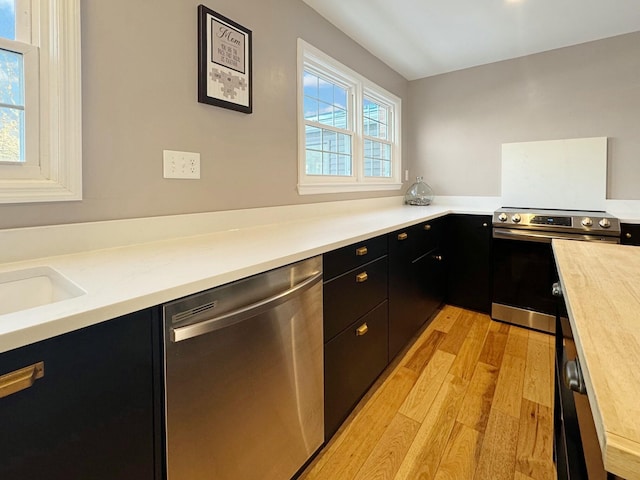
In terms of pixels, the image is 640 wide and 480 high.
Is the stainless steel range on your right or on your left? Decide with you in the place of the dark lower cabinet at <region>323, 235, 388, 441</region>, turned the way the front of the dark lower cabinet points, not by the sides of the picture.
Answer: on your left

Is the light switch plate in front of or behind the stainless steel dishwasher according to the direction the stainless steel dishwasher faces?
behind

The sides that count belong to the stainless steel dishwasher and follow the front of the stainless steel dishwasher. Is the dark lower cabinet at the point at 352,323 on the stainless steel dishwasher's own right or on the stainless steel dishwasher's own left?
on the stainless steel dishwasher's own left

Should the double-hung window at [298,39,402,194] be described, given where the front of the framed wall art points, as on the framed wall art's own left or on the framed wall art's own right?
on the framed wall art's own left

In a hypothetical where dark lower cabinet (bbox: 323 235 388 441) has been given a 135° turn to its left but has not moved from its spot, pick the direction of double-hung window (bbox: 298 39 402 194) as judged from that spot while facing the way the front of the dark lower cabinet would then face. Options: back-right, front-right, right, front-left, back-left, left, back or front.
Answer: front

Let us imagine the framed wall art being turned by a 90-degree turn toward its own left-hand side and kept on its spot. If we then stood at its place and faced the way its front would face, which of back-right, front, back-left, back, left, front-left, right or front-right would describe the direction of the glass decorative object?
front

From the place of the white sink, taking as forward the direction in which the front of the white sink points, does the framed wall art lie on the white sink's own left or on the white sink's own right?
on the white sink's own left

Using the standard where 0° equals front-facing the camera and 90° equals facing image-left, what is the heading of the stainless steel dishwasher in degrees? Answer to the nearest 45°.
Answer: approximately 315°

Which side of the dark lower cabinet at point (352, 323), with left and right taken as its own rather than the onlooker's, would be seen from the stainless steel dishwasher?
right

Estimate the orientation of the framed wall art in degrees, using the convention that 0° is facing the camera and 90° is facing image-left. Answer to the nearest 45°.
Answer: approximately 315°
